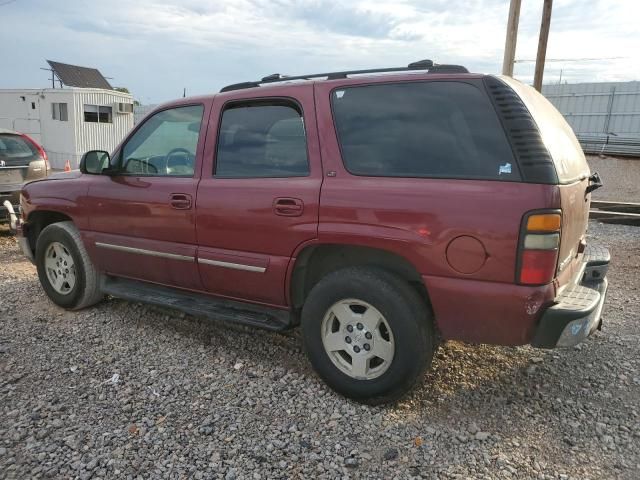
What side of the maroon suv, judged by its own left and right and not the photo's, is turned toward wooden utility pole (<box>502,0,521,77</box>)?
right

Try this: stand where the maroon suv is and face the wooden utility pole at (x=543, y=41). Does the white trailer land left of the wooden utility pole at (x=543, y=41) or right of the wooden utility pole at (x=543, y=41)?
left

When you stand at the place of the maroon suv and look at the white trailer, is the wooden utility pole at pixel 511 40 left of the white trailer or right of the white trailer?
right

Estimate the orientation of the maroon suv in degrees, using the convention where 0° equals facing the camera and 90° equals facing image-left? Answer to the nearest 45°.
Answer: approximately 135°

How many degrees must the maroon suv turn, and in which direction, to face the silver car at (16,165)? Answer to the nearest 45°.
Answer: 0° — it already faces it

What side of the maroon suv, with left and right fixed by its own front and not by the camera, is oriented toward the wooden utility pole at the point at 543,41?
right

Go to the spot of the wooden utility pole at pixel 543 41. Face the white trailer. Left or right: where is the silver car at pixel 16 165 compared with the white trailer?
left

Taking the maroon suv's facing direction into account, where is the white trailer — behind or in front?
in front

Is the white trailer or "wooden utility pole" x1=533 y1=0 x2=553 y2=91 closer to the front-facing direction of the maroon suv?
the white trailer

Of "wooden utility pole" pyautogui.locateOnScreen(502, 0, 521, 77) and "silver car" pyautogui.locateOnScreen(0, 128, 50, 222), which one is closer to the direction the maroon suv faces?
the silver car
